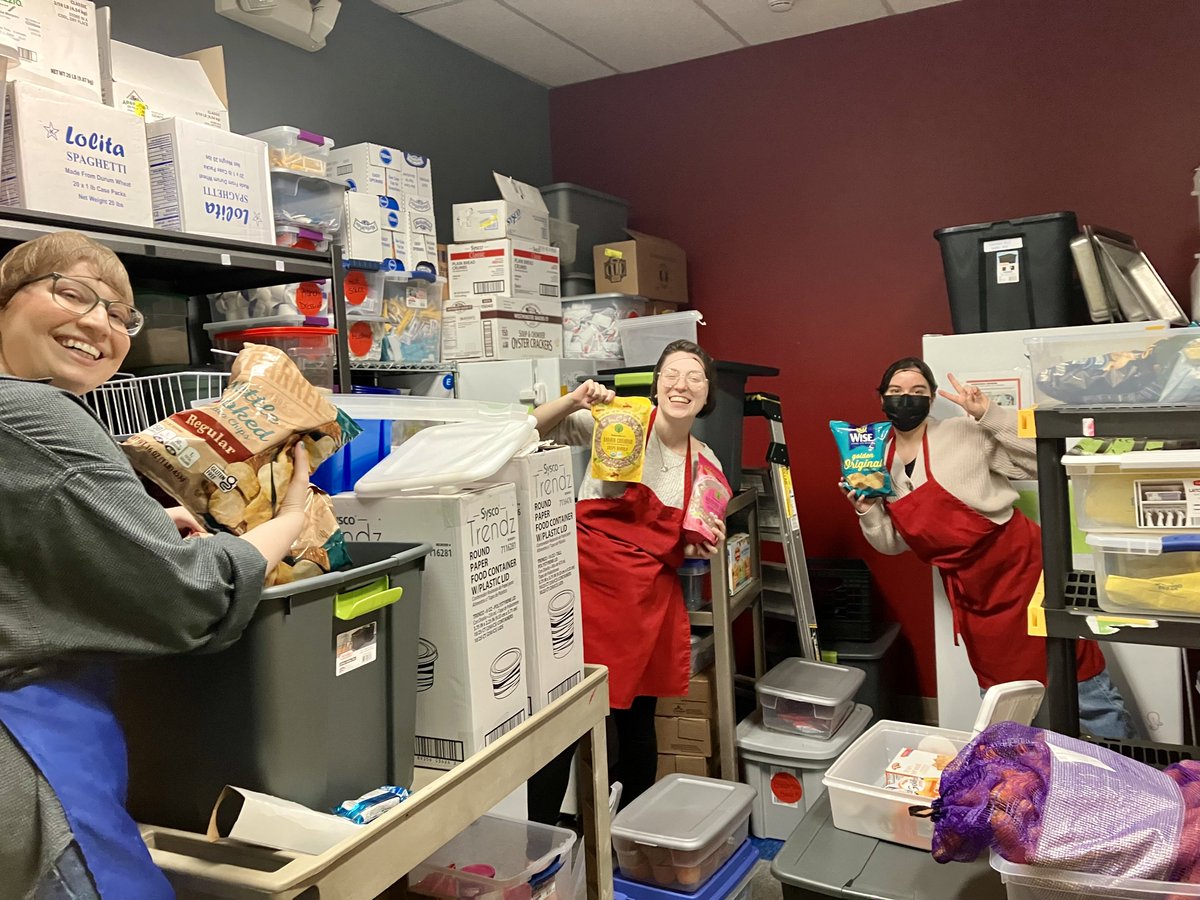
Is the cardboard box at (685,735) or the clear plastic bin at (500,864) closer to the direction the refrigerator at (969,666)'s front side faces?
the clear plastic bin

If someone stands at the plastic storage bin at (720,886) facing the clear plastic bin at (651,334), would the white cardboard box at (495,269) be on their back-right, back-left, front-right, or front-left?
front-left

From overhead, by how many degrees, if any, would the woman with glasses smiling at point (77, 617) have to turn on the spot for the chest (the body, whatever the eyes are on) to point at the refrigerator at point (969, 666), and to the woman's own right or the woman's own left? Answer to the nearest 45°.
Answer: approximately 45° to the woman's own left

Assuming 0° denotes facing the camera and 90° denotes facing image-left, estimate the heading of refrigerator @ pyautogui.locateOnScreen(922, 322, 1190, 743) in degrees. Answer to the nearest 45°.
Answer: approximately 0°

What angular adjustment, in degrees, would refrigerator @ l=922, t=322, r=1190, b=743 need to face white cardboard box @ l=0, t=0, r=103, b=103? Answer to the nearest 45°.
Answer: approximately 45° to its right

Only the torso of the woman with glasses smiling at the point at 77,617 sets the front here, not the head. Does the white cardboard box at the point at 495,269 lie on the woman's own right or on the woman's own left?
on the woman's own left

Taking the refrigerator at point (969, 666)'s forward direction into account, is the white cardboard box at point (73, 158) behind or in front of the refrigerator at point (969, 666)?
in front

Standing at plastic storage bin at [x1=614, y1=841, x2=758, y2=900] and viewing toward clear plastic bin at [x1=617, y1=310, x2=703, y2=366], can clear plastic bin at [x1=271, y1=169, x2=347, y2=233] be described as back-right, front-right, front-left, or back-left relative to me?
front-left

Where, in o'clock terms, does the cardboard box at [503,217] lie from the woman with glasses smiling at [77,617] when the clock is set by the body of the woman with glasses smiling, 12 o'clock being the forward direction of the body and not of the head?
The cardboard box is roughly at 10 o'clock from the woman with glasses smiling.

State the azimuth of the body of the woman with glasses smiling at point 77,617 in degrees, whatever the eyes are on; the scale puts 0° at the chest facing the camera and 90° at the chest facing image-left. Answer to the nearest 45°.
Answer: approximately 270°

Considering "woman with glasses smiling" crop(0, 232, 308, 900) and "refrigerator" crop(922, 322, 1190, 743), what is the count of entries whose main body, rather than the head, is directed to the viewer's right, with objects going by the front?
1

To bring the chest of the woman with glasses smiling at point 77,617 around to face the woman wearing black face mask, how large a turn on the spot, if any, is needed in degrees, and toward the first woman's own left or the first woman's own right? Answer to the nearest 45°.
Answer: approximately 45° to the first woman's own left

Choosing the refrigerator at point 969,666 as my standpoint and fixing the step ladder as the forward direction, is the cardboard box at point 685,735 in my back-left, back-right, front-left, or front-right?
front-left

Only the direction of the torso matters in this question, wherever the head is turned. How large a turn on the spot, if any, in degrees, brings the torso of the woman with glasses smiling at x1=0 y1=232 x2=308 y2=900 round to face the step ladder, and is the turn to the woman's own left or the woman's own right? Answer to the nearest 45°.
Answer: approximately 45° to the woman's own left

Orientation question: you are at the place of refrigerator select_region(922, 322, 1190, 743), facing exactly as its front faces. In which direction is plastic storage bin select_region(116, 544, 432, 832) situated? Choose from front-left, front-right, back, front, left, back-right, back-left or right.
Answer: front
